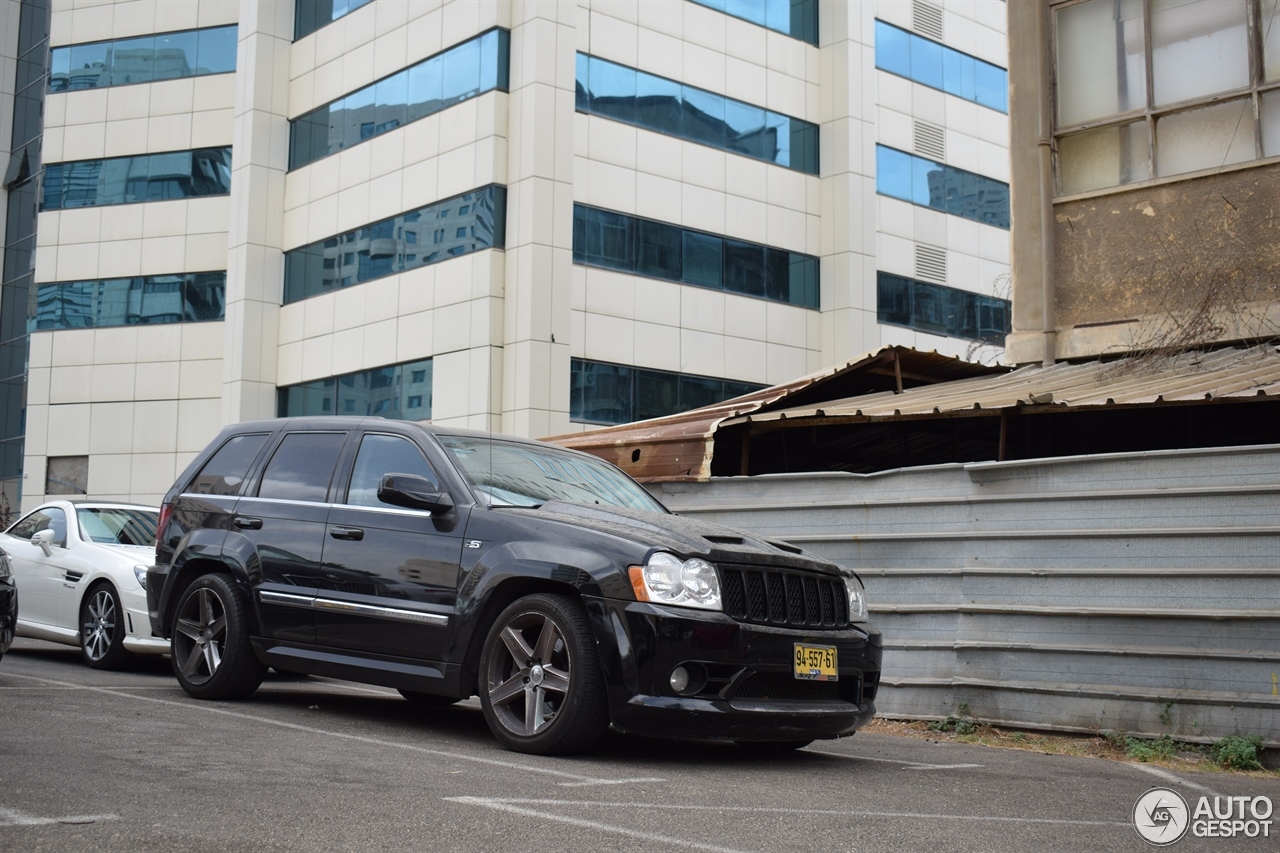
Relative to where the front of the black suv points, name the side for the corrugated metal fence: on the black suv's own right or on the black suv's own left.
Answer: on the black suv's own left

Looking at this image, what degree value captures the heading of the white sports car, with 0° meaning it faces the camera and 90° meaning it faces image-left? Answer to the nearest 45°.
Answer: approximately 315°

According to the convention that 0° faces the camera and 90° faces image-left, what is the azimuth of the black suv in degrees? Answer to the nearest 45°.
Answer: approximately 315°

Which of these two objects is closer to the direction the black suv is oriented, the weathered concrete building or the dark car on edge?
the weathered concrete building

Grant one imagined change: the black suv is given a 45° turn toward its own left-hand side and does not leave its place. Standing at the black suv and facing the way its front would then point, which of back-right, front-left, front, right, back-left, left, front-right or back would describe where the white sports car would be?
back-left

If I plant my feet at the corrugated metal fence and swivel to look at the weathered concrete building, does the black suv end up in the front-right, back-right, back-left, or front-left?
back-left

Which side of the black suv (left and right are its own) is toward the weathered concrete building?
left

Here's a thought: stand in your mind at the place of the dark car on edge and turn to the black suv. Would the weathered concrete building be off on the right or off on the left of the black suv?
left

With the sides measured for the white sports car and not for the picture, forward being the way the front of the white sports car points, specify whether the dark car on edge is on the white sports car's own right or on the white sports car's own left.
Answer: on the white sports car's own right
